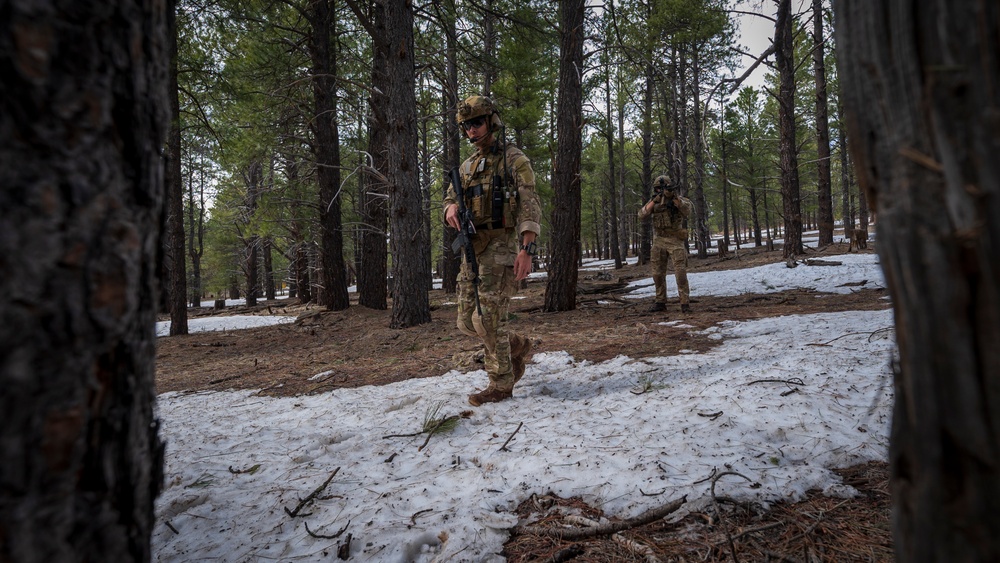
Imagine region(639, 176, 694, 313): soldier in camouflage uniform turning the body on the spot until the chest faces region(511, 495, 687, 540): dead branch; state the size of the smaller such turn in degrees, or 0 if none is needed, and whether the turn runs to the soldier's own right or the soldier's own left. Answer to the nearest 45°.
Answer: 0° — they already face it

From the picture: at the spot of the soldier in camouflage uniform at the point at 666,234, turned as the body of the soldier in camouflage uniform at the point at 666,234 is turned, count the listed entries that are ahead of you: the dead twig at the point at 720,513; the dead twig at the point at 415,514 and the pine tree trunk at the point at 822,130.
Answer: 2

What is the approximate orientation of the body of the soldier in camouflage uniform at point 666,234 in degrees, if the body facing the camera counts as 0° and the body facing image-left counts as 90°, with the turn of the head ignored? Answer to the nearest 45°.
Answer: approximately 0°

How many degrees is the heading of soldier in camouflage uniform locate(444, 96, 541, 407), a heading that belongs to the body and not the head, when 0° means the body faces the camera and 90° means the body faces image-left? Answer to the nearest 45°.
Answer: approximately 45°

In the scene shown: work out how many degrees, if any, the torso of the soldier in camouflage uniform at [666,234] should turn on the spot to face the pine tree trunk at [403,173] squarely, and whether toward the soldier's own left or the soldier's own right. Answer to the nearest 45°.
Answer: approximately 45° to the soldier's own right

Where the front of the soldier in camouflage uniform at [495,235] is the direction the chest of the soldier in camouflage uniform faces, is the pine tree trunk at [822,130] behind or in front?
behind

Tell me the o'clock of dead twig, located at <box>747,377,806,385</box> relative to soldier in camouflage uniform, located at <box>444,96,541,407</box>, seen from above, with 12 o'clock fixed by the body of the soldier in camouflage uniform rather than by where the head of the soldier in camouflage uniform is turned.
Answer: The dead twig is roughly at 8 o'clock from the soldier in camouflage uniform.

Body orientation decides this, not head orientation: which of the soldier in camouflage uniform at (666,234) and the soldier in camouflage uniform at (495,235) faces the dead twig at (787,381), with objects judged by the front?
the soldier in camouflage uniform at (666,234)

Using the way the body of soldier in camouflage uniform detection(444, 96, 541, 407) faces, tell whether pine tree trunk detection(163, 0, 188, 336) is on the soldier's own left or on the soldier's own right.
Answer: on the soldier's own right

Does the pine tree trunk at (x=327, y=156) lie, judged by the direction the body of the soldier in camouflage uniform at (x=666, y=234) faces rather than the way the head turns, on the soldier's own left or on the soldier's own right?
on the soldier's own right

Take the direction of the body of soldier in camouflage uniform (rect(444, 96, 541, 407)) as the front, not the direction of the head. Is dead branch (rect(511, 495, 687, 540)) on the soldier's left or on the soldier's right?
on the soldier's left
